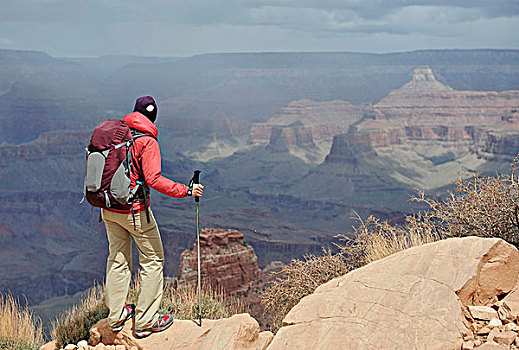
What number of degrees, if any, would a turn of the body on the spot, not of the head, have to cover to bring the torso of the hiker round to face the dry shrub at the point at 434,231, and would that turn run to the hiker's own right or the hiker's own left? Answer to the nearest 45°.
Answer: approximately 45° to the hiker's own right

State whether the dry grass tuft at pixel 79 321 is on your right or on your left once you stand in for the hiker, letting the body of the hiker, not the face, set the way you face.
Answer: on your left

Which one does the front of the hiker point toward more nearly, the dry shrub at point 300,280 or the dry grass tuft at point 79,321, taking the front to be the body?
the dry shrub

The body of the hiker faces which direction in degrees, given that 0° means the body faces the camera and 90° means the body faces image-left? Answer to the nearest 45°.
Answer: approximately 225°

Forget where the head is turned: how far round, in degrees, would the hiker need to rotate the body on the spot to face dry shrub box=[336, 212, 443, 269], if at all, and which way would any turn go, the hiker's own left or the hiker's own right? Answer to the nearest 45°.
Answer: approximately 45° to the hiker's own right

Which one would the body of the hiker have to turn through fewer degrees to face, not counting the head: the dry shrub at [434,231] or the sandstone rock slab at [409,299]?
the dry shrub

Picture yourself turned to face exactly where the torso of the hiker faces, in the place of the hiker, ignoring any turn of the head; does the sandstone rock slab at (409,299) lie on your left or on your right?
on your right

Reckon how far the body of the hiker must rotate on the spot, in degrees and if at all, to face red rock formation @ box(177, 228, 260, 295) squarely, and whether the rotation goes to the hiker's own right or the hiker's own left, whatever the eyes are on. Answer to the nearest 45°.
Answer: approximately 45° to the hiker's own left

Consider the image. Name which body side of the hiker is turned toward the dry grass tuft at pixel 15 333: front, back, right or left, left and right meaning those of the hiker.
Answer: left
